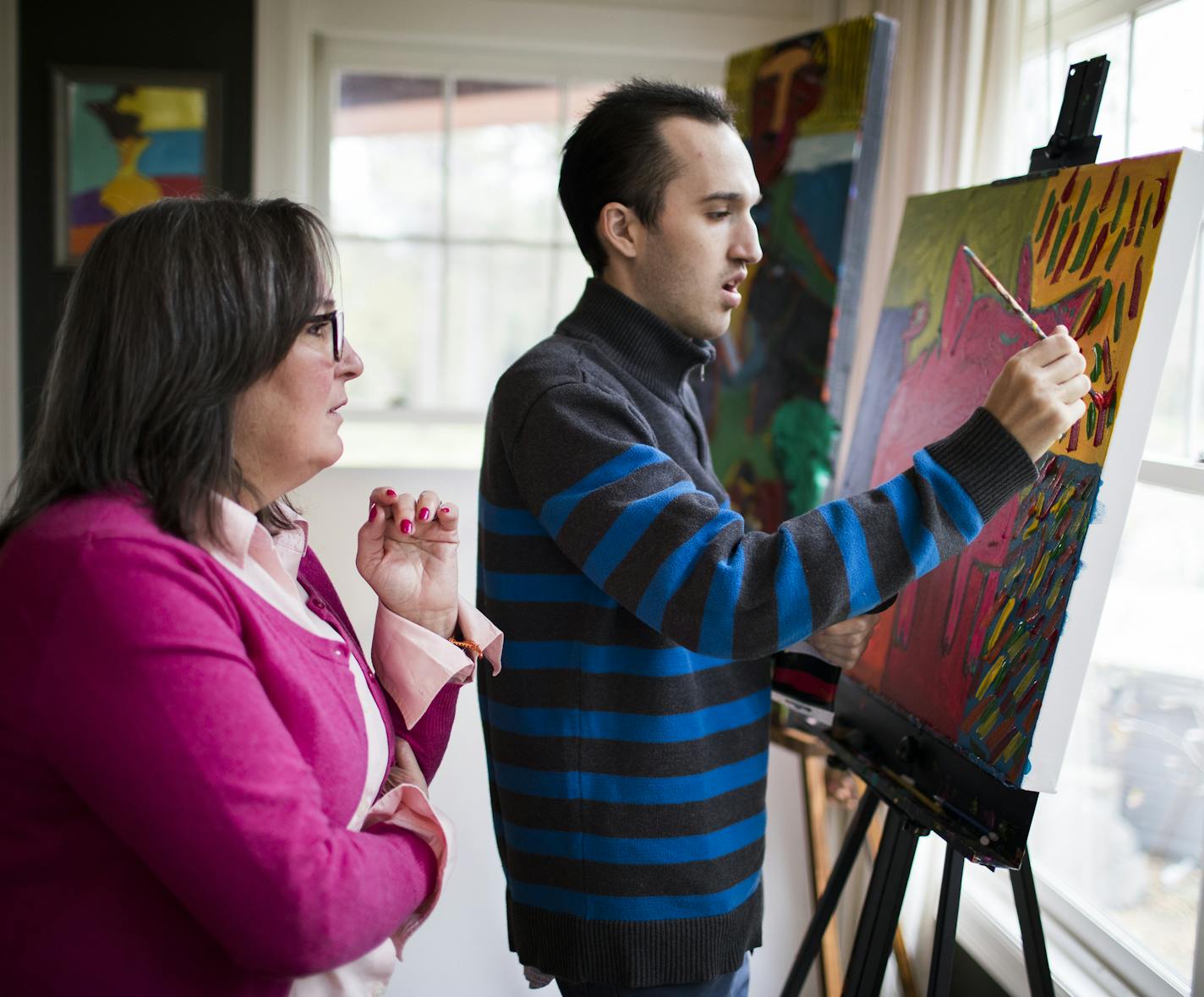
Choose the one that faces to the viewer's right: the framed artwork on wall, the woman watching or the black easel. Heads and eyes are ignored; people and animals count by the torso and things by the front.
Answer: the woman watching

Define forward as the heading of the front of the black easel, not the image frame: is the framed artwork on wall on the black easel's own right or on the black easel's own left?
on the black easel's own right

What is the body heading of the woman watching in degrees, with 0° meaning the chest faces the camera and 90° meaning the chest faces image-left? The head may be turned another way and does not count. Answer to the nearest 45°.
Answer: approximately 270°

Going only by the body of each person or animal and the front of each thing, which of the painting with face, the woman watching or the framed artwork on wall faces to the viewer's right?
the woman watching

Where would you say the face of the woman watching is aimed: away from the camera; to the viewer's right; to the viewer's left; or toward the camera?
to the viewer's right

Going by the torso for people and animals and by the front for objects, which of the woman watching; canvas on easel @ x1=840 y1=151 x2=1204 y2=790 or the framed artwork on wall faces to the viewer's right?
the woman watching

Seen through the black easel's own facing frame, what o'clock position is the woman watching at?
The woman watching is roughly at 12 o'clock from the black easel.

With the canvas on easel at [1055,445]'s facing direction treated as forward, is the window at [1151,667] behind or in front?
behind

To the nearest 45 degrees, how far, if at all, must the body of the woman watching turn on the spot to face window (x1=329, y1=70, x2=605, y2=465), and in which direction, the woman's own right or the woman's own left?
approximately 90° to the woman's own left

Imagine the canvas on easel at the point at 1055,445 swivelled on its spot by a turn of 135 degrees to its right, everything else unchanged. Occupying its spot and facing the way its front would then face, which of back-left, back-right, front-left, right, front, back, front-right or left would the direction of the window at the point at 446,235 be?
front-left

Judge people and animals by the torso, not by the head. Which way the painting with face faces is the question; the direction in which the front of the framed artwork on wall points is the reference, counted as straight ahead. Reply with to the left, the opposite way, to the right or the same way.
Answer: to the right

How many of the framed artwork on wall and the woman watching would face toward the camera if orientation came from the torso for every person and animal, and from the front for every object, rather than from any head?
1
